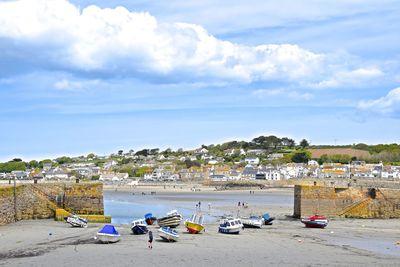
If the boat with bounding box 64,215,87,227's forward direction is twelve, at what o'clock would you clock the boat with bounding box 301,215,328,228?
the boat with bounding box 301,215,328,228 is roughly at 6 o'clock from the boat with bounding box 64,215,87,227.

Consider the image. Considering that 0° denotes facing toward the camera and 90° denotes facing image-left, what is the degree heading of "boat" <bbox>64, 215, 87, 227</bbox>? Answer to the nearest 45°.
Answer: approximately 90°

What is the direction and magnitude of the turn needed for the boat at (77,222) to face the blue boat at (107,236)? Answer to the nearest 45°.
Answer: approximately 90° to its left

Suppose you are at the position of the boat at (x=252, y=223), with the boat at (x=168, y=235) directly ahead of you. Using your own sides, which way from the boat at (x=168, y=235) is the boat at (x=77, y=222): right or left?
right

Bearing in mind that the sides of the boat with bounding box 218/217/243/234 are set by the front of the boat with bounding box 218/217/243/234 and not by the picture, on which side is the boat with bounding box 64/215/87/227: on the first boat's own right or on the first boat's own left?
on the first boat's own right

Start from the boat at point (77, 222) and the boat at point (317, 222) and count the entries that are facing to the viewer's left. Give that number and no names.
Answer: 2

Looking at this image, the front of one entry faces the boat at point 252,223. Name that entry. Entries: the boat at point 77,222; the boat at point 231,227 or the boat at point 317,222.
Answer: the boat at point 317,222

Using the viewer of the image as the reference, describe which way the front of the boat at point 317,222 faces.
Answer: facing to the left of the viewer
